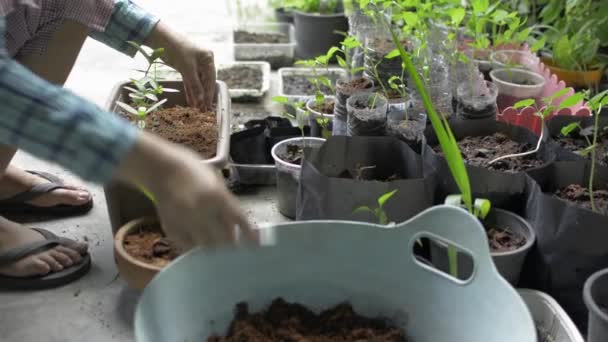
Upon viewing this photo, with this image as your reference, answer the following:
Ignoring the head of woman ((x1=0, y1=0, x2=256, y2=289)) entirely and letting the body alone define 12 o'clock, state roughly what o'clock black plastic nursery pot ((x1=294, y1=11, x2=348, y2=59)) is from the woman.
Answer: The black plastic nursery pot is roughly at 10 o'clock from the woman.

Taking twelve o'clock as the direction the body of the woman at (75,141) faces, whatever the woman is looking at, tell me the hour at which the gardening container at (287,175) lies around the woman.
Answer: The gardening container is roughly at 11 o'clock from the woman.

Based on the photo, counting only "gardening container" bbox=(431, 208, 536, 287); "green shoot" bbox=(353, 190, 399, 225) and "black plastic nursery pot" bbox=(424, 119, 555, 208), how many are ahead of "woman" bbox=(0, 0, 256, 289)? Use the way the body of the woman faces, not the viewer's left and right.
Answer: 3

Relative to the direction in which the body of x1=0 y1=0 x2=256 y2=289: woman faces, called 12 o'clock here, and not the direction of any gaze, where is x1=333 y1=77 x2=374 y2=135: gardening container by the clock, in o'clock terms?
The gardening container is roughly at 11 o'clock from the woman.

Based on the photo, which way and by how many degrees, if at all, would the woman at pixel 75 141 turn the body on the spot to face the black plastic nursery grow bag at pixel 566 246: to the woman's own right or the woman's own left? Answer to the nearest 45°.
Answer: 0° — they already face it

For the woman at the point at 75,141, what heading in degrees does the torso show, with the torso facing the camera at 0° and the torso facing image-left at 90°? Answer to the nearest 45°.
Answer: approximately 270°

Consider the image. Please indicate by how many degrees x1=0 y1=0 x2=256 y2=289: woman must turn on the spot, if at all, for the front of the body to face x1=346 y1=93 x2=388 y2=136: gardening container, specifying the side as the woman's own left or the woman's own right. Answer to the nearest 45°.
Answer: approximately 45° to the woman's own left

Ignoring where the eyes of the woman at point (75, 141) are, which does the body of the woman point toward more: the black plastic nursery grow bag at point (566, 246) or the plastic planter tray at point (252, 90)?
the black plastic nursery grow bag

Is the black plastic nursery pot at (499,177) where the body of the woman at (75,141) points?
yes

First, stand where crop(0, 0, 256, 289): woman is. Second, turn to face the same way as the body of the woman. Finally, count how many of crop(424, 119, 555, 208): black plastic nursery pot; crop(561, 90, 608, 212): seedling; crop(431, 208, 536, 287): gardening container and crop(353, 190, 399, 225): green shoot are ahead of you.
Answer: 4
